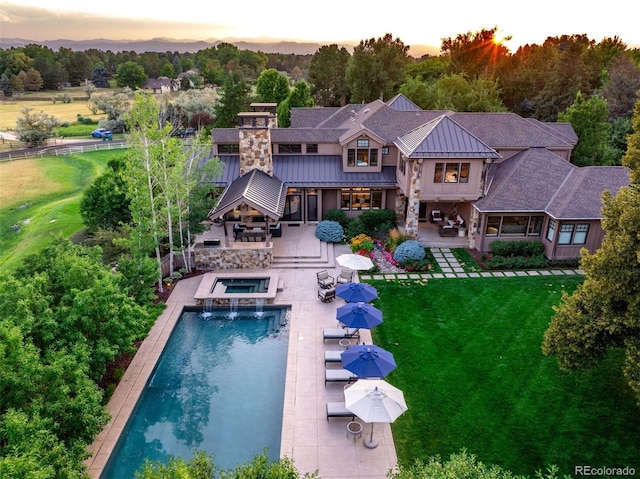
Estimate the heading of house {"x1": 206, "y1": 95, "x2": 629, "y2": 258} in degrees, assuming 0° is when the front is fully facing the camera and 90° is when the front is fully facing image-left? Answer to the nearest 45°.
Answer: approximately 0°

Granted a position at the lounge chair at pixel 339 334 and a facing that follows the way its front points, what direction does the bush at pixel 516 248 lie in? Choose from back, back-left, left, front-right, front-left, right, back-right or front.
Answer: back-right

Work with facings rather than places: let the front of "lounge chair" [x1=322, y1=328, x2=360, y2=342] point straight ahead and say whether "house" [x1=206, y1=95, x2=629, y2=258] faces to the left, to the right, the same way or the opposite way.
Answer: to the left

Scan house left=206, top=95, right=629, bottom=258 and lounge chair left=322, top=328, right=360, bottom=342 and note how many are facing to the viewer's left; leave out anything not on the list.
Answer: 1

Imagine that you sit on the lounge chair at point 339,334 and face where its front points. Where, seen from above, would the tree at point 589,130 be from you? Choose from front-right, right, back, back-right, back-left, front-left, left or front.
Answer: back-right

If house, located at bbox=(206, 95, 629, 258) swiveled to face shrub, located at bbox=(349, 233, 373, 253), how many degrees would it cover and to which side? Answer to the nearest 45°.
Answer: approximately 45° to its right

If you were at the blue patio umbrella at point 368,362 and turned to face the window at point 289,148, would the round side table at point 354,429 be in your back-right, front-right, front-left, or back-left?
back-left

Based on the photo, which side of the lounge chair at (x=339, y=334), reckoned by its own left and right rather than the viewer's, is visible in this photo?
left

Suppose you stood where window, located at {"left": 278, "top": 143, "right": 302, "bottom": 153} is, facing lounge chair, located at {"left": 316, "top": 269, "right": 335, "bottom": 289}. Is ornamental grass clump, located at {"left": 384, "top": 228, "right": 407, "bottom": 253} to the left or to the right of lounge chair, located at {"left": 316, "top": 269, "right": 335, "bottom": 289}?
left

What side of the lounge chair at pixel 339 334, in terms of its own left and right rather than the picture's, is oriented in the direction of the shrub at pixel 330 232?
right

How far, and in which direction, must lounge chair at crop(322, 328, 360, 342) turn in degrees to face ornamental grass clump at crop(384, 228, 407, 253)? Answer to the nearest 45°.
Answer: approximately 90° to its right

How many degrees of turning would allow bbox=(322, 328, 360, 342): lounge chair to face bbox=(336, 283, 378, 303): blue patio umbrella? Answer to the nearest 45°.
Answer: approximately 135° to its right

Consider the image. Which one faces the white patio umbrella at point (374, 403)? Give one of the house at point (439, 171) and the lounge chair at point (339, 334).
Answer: the house
